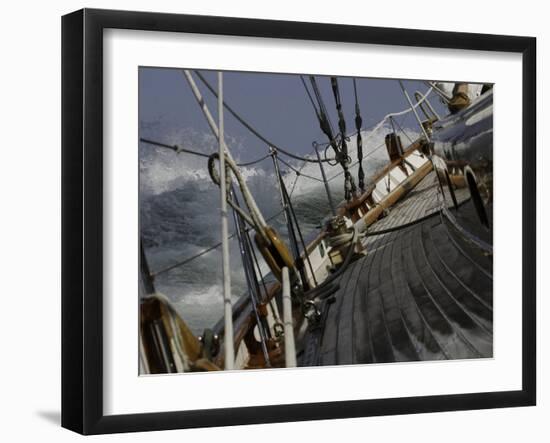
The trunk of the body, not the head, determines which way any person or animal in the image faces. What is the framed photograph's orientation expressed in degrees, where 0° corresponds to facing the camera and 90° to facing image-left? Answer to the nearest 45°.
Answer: approximately 315°
